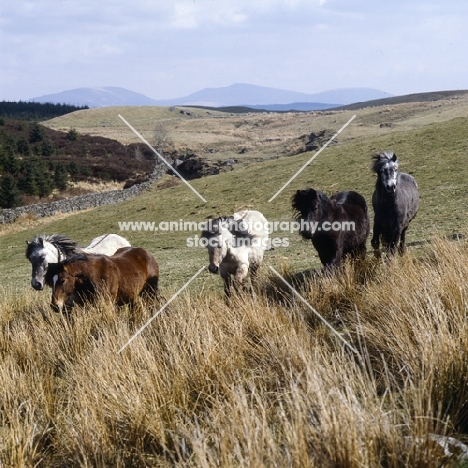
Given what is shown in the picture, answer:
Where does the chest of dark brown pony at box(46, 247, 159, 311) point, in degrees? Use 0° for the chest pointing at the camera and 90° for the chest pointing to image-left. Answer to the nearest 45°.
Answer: approximately 45°

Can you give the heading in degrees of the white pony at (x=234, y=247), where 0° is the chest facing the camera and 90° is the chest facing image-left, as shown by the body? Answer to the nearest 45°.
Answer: approximately 45°

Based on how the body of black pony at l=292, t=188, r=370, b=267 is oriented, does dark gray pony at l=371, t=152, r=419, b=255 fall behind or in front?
behind
